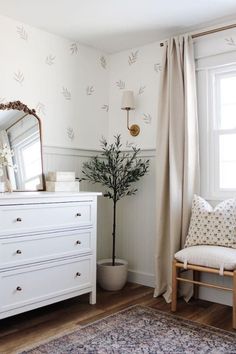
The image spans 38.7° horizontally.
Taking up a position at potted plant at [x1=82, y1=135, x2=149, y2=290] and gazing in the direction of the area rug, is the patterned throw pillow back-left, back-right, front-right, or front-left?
front-left

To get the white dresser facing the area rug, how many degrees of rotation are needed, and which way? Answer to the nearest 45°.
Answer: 0° — it already faces it

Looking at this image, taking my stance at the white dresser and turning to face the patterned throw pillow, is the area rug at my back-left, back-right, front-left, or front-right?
front-right

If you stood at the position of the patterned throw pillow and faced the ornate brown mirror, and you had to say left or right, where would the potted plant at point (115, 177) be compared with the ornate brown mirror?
right

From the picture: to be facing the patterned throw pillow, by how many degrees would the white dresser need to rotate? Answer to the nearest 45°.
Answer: approximately 45° to its left

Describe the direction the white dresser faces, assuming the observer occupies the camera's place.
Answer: facing the viewer and to the right of the viewer

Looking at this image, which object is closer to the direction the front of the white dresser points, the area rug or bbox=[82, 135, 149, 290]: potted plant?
the area rug

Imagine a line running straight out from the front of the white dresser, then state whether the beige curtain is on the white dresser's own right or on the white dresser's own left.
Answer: on the white dresser's own left

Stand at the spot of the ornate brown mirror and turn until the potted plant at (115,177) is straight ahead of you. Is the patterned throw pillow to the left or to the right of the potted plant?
right

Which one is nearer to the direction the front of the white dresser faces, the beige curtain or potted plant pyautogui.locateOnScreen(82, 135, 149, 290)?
the beige curtain

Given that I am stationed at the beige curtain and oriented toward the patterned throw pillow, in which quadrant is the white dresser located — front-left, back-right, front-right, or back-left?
back-right

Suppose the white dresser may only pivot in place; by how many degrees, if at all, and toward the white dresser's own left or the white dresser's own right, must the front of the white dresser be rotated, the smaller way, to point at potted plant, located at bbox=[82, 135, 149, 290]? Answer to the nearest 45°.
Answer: approximately 90° to the white dresser's own left

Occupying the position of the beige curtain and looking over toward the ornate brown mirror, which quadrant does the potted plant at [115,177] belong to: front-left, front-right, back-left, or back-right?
front-right
